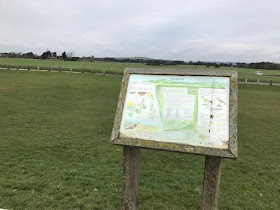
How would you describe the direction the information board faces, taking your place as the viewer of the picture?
facing the viewer
